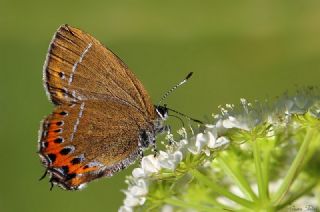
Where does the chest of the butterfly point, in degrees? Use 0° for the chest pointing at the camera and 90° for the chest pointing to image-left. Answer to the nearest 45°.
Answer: approximately 270°
